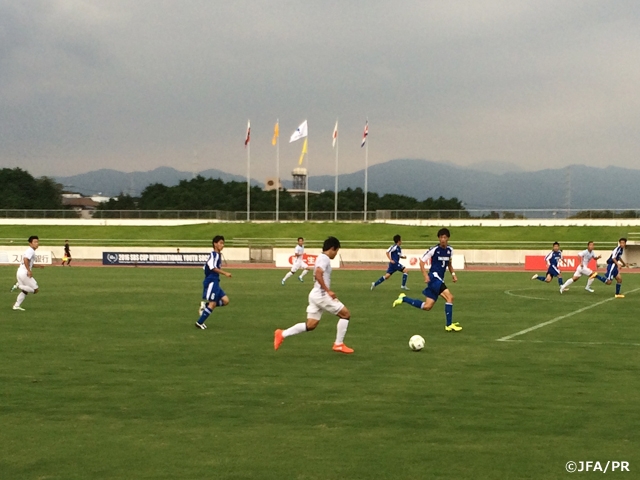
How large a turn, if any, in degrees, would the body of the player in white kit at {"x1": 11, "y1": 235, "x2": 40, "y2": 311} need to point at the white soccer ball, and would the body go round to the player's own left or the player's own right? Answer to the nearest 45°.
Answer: approximately 45° to the player's own right

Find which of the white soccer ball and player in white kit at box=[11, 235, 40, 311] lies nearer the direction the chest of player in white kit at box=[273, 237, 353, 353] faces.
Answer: the white soccer ball

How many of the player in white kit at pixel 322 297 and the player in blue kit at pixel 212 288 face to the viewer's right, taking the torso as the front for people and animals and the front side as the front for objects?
2

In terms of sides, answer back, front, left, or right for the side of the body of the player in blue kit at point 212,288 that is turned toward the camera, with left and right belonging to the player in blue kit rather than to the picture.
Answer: right

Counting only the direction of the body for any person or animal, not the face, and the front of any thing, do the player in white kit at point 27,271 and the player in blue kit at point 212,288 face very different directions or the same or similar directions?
same or similar directions

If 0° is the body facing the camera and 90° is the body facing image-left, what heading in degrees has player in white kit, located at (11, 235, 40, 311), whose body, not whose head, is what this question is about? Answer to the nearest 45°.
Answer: approximately 270°

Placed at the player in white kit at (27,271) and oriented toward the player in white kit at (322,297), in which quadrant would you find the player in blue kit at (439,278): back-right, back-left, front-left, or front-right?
front-left

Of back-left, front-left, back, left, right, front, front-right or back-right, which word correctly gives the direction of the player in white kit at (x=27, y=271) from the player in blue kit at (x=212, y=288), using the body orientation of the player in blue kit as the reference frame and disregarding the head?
back-left

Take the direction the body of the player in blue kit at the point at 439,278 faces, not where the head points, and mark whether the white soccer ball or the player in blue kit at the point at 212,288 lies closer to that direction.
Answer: the white soccer ball

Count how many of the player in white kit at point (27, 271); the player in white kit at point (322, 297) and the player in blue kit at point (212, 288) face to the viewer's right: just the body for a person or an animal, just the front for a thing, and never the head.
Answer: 3

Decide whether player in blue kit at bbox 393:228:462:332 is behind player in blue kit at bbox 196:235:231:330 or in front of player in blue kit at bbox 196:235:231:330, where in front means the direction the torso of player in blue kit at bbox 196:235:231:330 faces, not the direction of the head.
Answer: in front

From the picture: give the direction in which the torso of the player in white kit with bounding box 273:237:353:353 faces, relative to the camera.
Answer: to the viewer's right

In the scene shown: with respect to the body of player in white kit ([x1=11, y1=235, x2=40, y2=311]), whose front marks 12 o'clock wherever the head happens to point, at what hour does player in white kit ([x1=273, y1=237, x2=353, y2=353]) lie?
player in white kit ([x1=273, y1=237, x2=353, y2=353]) is roughly at 2 o'clock from player in white kit ([x1=11, y1=235, x2=40, y2=311]).

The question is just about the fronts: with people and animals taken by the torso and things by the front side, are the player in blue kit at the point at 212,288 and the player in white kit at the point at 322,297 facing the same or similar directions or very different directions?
same or similar directions
